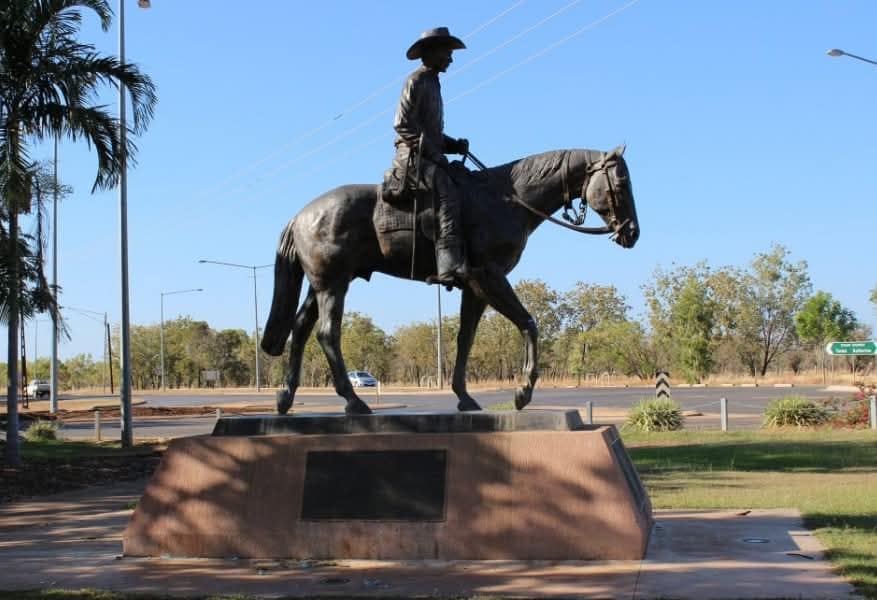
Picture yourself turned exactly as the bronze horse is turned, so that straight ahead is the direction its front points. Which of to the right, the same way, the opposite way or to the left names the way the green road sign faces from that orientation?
to the right

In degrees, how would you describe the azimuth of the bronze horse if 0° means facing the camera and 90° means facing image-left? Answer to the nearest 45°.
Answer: approximately 270°

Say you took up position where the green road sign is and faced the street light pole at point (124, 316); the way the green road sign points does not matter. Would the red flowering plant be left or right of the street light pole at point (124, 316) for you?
left

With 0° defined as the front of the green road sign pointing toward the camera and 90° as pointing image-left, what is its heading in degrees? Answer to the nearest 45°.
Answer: approximately 0°

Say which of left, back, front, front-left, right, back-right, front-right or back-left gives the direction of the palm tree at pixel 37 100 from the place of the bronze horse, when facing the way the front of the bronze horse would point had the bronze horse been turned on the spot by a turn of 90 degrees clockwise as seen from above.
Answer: back-right

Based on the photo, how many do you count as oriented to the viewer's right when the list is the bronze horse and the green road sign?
1

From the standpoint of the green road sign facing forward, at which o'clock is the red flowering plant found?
The red flowering plant is roughly at 12 o'clock from the green road sign.

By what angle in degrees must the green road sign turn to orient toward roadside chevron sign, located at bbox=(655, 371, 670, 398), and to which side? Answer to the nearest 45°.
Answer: approximately 90° to its right

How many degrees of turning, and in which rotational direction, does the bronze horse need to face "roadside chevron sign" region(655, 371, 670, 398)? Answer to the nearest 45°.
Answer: approximately 90° to its left
